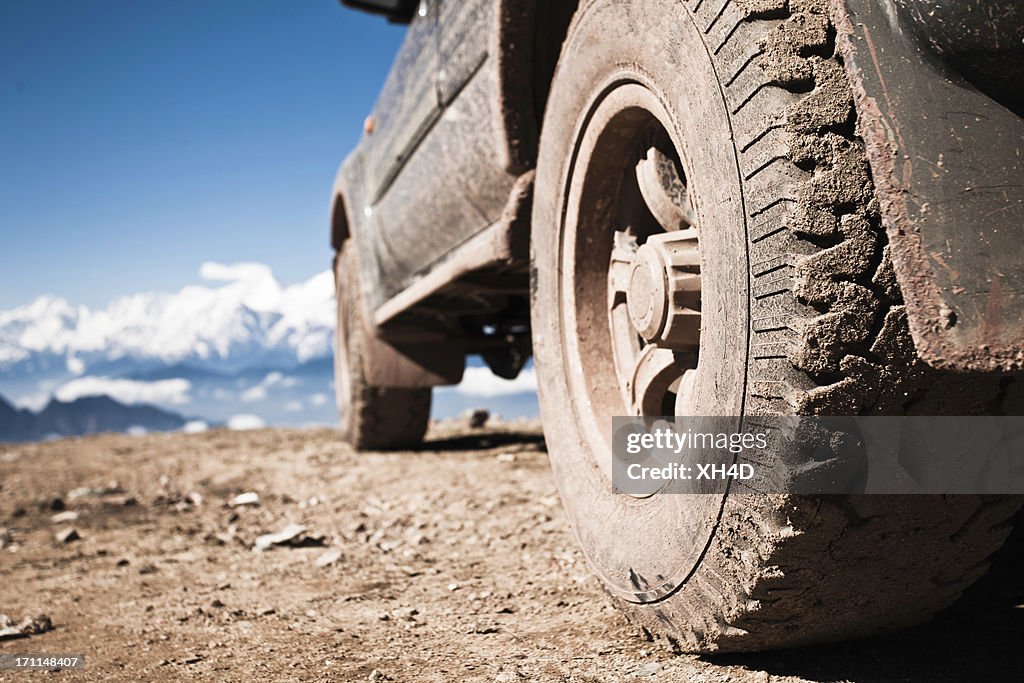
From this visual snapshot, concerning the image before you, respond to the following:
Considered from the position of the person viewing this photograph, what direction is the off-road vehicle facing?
facing away from the viewer and to the left of the viewer

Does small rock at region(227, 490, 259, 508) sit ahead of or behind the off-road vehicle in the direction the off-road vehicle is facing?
ahead

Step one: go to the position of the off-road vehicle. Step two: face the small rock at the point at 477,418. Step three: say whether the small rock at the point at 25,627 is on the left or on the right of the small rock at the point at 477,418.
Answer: left

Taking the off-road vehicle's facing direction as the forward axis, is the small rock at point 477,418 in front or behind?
in front

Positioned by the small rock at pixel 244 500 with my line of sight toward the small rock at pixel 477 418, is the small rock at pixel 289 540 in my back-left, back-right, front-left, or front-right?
back-right
